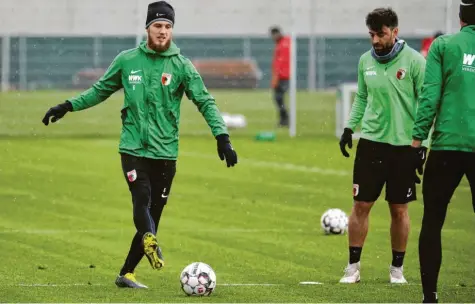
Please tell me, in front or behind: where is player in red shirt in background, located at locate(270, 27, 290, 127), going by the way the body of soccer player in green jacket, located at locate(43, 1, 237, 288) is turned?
behind

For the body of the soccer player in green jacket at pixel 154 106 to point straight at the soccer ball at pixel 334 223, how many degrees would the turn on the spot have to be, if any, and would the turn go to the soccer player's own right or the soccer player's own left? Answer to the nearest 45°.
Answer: approximately 135° to the soccer player's own left
